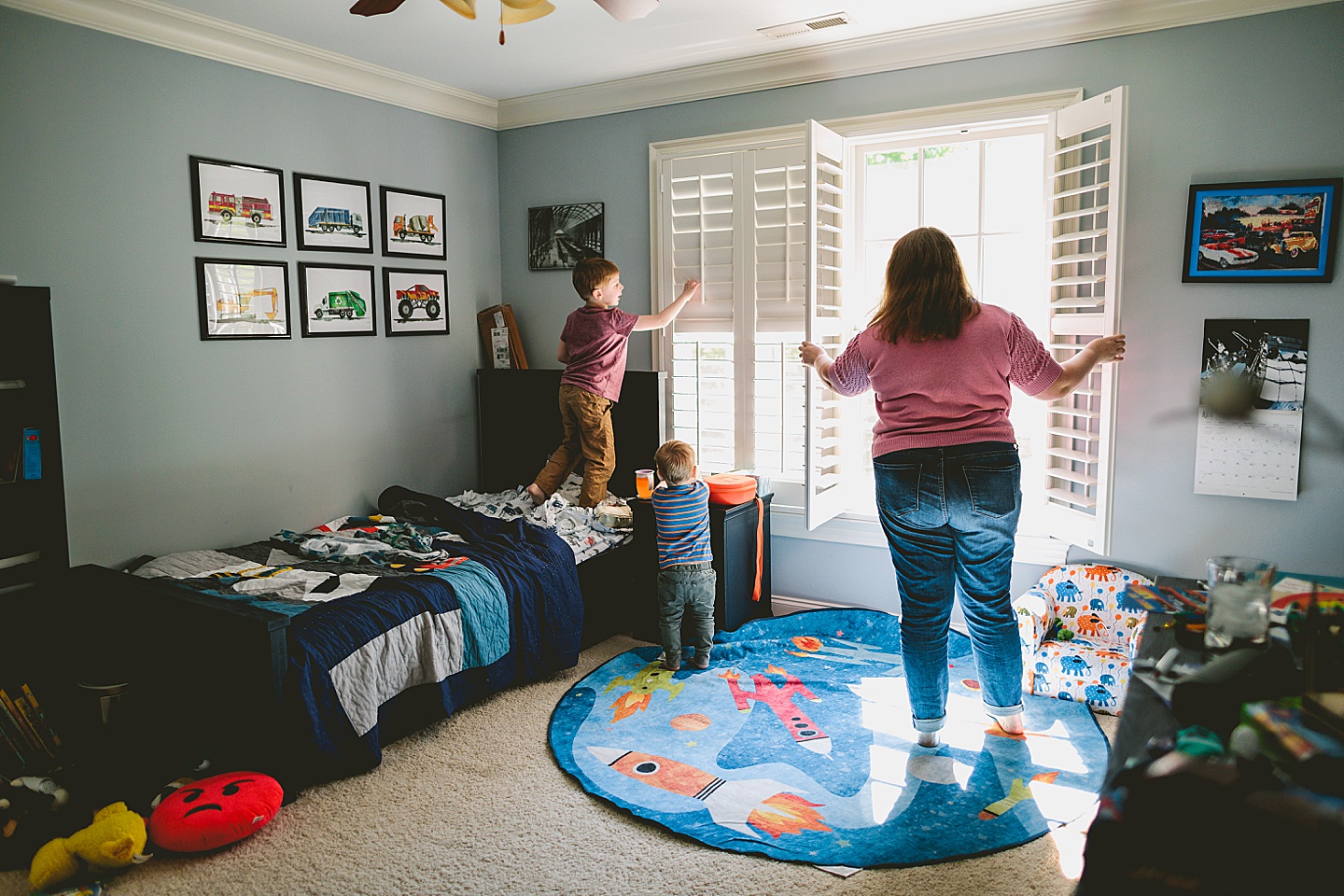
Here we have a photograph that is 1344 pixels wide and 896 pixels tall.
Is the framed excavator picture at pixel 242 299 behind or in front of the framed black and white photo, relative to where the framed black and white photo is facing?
in front

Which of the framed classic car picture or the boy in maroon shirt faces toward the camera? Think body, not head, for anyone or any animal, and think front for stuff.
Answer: the framed classic car picture

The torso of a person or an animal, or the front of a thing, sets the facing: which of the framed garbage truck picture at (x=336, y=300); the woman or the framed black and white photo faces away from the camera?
the woman

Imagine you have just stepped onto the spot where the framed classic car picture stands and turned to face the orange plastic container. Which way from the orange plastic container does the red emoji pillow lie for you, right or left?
left

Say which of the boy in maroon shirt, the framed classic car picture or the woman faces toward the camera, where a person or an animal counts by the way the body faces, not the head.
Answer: the framed classic car picture

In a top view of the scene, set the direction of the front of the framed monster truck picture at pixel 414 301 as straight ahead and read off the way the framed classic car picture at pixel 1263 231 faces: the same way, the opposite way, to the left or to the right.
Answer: to the right

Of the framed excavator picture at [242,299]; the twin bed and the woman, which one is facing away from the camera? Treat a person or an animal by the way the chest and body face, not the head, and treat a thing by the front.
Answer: the woman

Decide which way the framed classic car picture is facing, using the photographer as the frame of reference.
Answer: facing the viewer

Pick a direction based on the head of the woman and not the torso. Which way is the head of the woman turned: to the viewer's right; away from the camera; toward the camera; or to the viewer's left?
away from the camera

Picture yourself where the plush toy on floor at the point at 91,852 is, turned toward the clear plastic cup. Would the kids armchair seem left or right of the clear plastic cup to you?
left

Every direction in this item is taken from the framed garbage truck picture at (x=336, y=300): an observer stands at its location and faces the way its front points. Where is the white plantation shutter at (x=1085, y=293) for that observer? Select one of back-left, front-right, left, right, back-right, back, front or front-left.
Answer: front

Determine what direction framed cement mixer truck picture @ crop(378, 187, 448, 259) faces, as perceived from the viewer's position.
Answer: facing the viewer and to the right of the viewer

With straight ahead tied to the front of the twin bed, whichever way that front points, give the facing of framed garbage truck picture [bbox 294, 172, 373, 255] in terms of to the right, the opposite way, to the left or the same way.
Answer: to the left

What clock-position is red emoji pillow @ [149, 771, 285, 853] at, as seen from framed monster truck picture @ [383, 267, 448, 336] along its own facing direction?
The red emoji pillow is roughly at 2 o'clock from the framed monster truck picture.

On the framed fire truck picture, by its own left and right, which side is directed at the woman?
front

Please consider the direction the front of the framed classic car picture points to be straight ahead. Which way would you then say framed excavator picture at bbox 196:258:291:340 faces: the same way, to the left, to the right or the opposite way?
to the left

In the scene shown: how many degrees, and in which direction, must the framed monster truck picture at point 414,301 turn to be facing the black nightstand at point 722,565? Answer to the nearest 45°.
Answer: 0° — it already faces it

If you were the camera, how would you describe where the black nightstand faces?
facing the viewer and to the left of the viewer

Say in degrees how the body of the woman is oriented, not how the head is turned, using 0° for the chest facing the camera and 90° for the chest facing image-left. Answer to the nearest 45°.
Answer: approximately 180°
